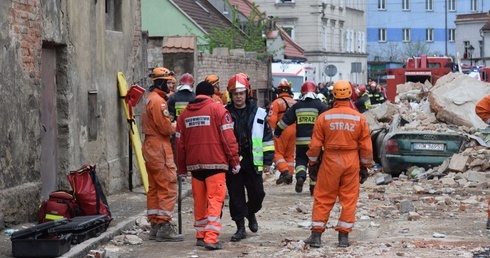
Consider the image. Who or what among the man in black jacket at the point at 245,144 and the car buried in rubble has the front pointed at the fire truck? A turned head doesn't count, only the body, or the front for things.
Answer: the car buried in rubble

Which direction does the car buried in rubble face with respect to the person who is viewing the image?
facing away from the viewer

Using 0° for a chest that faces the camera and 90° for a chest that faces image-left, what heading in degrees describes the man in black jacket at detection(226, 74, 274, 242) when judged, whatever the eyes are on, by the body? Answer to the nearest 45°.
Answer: approximately 0°

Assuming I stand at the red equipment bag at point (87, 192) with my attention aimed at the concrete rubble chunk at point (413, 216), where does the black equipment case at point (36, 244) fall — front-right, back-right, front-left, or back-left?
back-right

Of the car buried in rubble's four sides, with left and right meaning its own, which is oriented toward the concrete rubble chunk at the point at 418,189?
back

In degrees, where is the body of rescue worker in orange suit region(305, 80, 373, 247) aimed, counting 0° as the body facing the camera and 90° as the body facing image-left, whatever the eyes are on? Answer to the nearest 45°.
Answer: approximately 180°

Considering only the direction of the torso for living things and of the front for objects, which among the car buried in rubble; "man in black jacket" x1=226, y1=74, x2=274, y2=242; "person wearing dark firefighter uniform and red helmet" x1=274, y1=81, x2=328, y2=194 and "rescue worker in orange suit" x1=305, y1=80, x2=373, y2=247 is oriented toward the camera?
the man in black jacket

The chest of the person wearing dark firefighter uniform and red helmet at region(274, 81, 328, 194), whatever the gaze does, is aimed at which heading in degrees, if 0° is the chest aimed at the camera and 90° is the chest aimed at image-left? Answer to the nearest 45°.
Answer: approximately 180°

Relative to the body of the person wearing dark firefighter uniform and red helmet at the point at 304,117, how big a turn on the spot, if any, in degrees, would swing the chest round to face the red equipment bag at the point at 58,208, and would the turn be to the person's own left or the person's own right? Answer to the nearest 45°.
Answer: approximately 135° to the person's own left

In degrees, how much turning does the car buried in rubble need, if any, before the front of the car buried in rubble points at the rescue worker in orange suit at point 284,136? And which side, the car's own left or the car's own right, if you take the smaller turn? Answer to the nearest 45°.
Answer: approximately 135° to the car's own left
